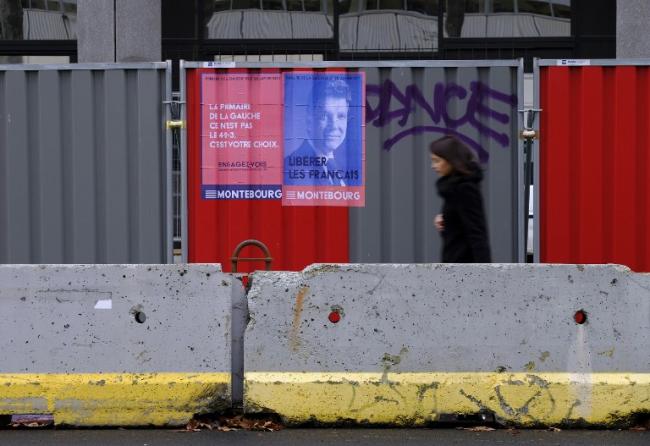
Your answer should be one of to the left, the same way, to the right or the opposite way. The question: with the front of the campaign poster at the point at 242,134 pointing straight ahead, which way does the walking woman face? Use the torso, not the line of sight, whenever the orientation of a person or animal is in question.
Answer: to the right

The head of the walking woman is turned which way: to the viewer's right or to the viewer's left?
to the viewer's left

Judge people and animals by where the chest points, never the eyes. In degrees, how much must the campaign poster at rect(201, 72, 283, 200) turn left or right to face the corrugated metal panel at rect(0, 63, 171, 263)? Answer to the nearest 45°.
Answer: approximately 90° to its right

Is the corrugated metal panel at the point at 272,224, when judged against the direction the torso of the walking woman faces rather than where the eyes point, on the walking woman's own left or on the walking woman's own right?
on the walking woman's own right

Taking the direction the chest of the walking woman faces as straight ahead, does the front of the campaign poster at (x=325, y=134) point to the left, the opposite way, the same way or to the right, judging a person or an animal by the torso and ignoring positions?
to the left

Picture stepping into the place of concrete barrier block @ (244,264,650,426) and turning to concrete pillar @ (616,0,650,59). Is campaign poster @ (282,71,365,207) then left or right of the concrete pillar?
left

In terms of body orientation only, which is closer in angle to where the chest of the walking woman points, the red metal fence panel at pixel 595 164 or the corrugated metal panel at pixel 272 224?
the corrugated metal panel

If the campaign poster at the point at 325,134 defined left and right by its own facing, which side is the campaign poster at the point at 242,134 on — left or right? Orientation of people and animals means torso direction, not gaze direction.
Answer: on its right

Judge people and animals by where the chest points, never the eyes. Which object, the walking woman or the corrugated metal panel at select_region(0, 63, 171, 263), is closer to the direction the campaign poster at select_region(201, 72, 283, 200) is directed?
the walking woman

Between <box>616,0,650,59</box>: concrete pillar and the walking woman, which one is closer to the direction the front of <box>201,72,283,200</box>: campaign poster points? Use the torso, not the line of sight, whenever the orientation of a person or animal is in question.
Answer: the walking woman

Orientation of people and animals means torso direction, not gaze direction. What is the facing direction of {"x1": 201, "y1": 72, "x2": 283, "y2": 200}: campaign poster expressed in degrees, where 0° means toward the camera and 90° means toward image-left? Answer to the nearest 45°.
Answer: approximately 0°

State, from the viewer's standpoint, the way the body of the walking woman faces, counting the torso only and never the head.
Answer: to the viewer's left
